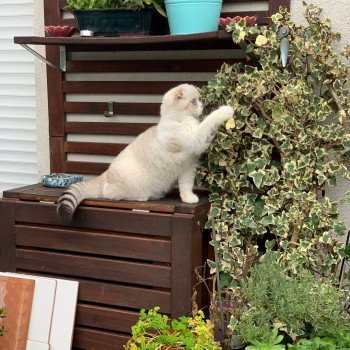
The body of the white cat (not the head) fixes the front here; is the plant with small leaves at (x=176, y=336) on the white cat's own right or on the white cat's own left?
on the white cat's own right

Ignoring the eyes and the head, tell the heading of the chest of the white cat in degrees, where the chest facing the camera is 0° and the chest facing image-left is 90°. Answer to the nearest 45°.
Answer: approximately 270°

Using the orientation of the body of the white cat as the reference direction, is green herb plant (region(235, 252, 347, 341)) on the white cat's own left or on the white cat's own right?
on the white cat's own right
